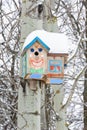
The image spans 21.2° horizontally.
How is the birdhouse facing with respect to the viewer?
toward the camera
